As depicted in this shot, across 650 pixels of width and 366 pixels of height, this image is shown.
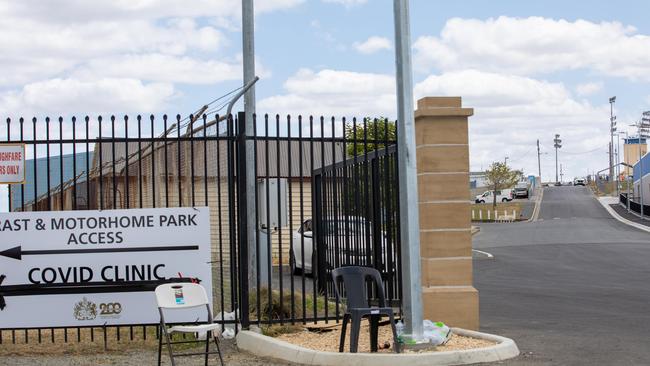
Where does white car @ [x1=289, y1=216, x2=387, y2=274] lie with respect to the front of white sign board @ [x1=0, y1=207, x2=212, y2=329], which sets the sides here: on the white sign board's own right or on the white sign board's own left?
on the white sign board's own left

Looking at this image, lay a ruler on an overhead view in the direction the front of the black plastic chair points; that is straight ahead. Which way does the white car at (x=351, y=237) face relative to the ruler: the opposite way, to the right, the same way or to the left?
to the right

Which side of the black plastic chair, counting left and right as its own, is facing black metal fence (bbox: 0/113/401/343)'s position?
back

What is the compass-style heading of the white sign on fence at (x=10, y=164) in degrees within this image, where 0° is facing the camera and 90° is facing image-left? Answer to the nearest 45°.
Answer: approximately 0°

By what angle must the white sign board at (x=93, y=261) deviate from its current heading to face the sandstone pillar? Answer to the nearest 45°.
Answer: approximately 90° to its left

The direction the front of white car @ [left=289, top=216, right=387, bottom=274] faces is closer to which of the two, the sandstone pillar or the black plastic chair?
the black plastic chair

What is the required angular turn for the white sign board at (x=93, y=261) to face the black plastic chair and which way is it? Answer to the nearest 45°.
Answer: approximately 45° to its left

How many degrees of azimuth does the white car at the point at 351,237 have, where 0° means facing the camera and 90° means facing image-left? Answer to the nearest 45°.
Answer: approximately 45°

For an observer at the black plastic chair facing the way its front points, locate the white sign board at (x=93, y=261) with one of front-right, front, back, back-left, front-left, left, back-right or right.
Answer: back-right

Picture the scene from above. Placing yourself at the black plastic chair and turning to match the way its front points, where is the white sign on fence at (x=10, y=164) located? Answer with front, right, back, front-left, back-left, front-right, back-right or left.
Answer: back-right

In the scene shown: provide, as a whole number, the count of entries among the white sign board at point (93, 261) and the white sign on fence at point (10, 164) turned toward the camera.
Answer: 2

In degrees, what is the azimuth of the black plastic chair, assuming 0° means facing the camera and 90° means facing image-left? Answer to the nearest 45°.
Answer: approximately 315°
